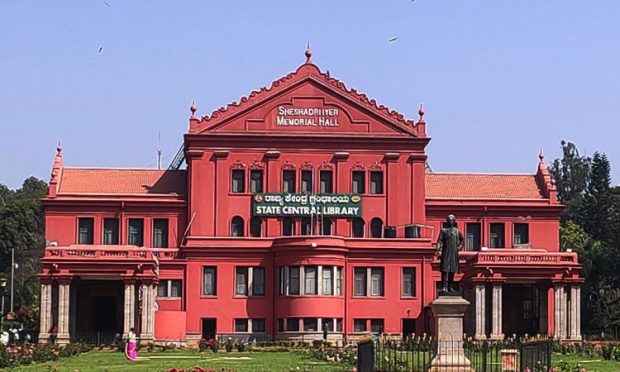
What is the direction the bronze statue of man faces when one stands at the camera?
facing the viewer
